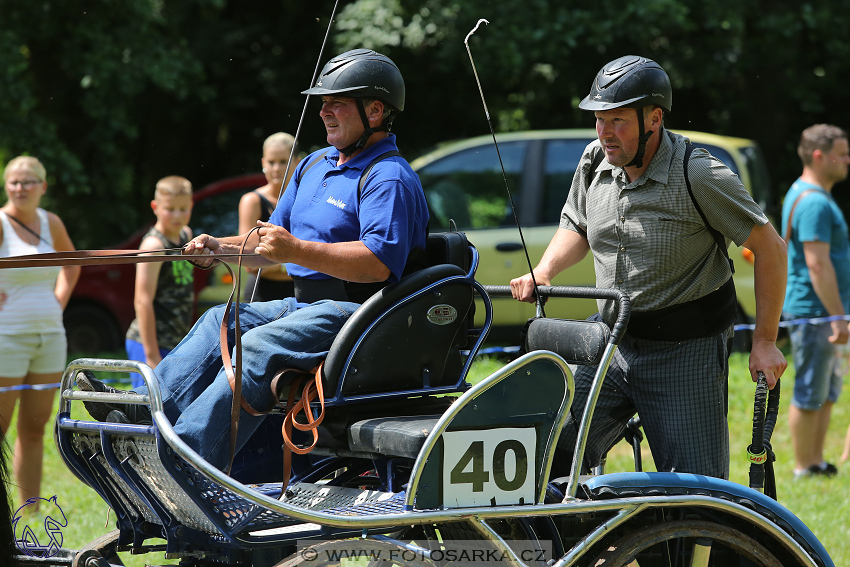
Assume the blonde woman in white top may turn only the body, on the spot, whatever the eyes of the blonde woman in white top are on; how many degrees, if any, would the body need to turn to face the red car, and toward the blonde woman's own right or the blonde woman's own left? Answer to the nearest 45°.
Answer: approximately 180°

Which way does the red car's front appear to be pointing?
to the viewer's left

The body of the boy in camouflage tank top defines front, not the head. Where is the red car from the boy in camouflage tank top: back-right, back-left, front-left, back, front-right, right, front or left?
back-left
